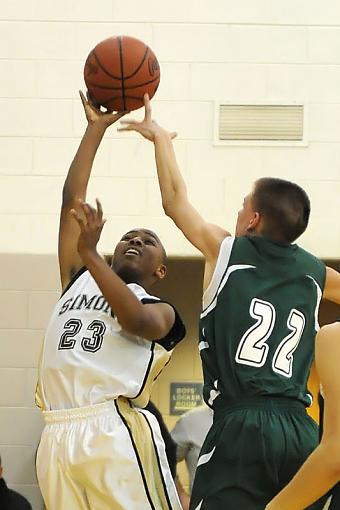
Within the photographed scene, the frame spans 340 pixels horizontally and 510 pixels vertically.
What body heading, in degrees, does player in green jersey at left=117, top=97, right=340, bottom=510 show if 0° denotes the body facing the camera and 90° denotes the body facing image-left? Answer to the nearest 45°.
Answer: approximately 135°

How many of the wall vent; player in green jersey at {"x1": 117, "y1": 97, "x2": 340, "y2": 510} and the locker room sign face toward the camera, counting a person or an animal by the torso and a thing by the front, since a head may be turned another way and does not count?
2

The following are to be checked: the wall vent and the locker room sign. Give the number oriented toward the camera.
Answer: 2

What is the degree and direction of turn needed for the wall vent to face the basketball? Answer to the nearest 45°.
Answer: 0° — it already faces it

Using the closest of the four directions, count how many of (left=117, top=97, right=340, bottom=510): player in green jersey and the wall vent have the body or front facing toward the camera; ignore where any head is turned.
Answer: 1

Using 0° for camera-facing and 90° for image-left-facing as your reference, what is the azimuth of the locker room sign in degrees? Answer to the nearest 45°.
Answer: approximately 0°

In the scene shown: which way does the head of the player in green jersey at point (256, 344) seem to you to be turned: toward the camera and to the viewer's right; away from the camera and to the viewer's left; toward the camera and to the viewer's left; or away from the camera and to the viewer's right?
away from the camera and to the viewer's left

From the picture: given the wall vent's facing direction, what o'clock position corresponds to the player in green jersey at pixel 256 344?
The player in green jersey is roughly at 12 o'clock from the wall vent.

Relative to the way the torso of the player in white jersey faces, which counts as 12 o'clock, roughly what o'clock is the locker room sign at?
The locker room sign is roughly at 5 o'clock from the player in white jersey.
